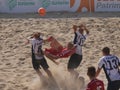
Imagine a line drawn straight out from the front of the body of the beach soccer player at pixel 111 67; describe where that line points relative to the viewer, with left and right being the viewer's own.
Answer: facing away from the viewer and to the left of the viewer

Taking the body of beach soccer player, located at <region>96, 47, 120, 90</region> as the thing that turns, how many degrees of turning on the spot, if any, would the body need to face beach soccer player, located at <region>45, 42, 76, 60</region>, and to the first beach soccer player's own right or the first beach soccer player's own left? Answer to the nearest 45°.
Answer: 0° — they already face them

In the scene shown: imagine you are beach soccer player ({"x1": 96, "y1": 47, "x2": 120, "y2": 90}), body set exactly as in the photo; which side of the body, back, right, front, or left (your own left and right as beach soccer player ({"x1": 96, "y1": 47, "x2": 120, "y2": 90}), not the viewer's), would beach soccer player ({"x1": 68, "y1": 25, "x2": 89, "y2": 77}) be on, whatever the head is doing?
front

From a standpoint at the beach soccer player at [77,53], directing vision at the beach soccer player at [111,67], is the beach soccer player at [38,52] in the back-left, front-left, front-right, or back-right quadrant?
back-right

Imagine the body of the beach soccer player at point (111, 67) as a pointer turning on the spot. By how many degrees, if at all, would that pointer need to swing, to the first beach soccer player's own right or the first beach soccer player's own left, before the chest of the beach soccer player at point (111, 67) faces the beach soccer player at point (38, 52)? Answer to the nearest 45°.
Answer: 0° — they already face them
